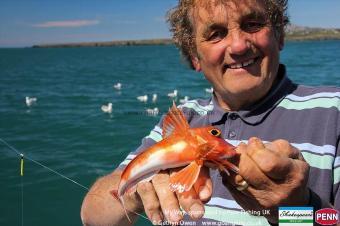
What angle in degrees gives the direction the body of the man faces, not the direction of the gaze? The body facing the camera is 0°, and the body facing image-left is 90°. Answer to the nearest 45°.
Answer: approximately 0°
